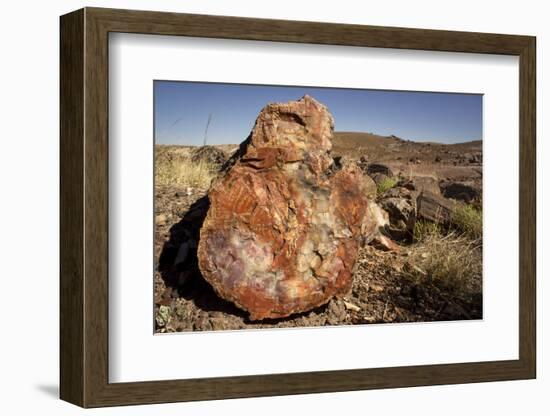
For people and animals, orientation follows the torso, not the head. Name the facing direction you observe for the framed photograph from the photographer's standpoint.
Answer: facing the viewer and to the right of the viewer
